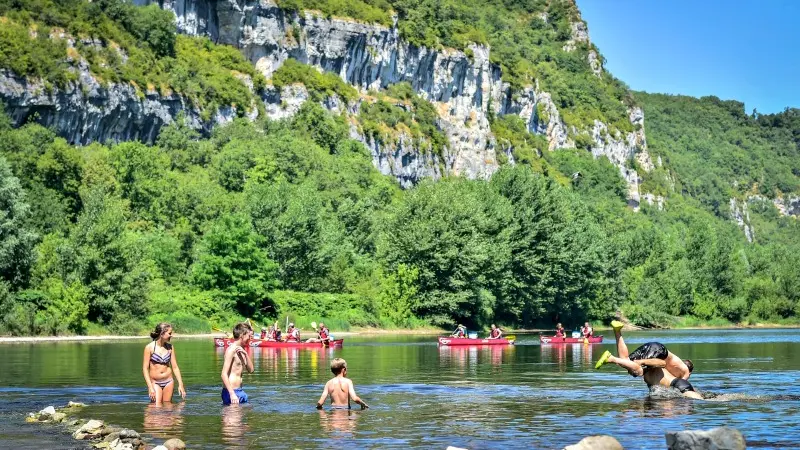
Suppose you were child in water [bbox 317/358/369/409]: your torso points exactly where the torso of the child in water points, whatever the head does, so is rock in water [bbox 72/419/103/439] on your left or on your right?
on your left

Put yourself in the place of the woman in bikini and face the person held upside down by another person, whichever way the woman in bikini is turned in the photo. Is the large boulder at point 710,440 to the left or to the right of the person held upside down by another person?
right

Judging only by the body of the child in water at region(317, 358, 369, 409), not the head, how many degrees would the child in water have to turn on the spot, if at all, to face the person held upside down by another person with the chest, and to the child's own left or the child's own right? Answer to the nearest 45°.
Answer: approximately 90° to the child's own right

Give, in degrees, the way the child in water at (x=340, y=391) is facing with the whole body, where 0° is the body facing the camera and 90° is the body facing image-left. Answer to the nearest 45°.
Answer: approximately 180°

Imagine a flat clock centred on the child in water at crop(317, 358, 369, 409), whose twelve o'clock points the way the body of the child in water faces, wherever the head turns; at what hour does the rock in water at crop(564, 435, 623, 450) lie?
The rock in water is roughly at 5 o'clock from the child in water.

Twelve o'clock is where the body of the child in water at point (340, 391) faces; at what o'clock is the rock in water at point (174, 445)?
The rock in water is roughly at 7 o'clock from the child in water.

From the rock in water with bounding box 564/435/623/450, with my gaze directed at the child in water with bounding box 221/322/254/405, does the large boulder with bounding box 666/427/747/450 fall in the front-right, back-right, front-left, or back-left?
back-right

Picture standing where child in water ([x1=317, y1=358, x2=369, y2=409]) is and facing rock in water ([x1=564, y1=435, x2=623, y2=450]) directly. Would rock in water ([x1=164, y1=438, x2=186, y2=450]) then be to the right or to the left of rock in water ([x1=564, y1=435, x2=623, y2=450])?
right

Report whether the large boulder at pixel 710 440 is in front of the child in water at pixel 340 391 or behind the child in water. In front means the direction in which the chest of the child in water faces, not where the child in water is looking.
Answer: behind

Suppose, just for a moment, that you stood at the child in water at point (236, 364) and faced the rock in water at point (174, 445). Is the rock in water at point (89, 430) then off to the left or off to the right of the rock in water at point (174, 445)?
right

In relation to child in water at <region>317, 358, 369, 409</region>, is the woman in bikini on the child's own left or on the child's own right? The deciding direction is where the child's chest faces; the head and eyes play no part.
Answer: on the child's own left

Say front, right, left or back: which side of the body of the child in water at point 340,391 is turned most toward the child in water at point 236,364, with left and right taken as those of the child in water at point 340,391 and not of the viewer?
left

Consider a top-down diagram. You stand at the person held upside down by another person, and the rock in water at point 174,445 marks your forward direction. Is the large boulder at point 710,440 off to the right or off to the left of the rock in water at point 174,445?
left
